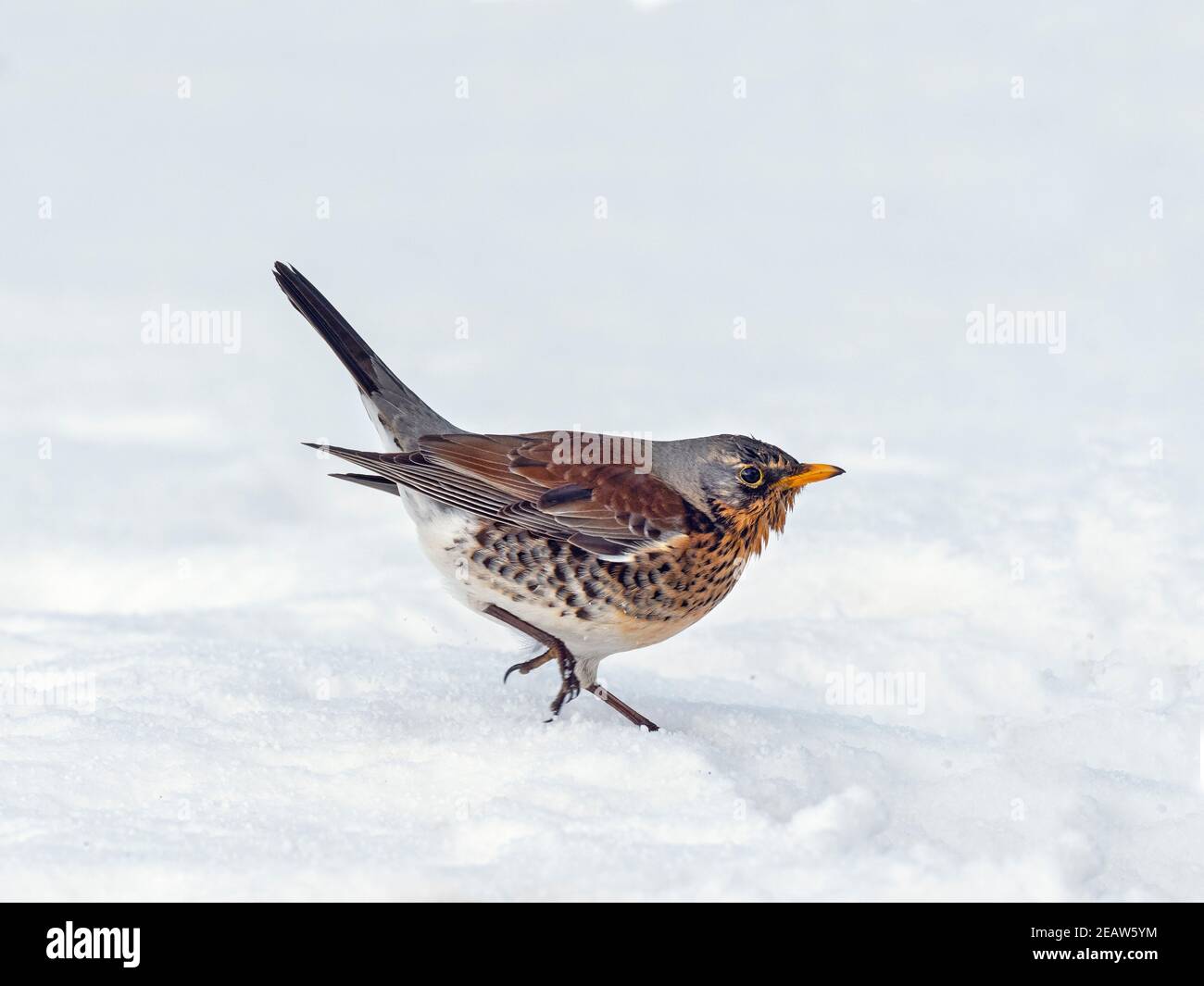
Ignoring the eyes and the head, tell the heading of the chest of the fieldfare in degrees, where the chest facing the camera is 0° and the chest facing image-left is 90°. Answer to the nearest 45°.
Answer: approximately 270°
